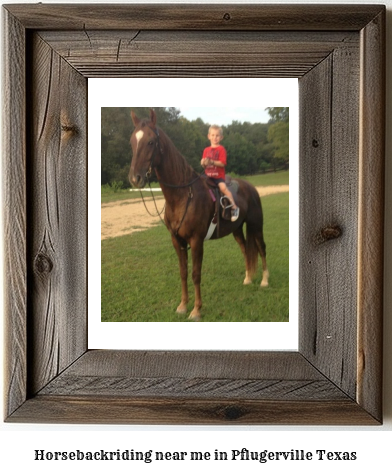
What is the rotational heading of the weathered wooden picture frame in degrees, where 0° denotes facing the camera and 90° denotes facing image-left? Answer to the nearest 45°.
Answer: approximately 0°
